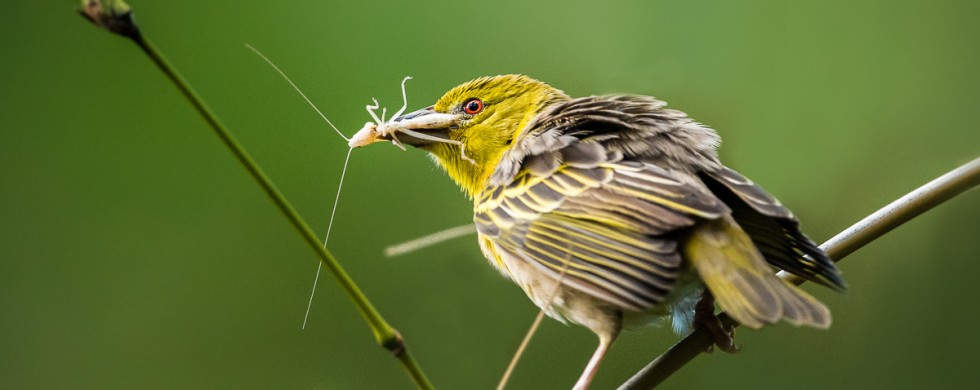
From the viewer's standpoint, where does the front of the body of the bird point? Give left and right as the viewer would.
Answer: facing away from the viewer and to the left of the viewer
